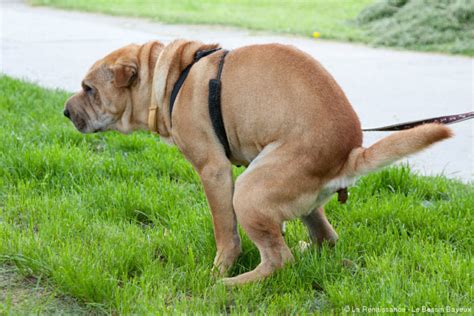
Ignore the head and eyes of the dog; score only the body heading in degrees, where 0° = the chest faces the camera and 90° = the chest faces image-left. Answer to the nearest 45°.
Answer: approximately 90°
